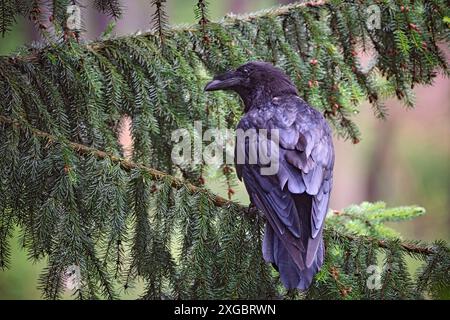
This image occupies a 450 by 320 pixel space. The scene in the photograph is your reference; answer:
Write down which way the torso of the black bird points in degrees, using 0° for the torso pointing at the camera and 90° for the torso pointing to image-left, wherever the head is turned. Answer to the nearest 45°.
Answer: approximately 135°
